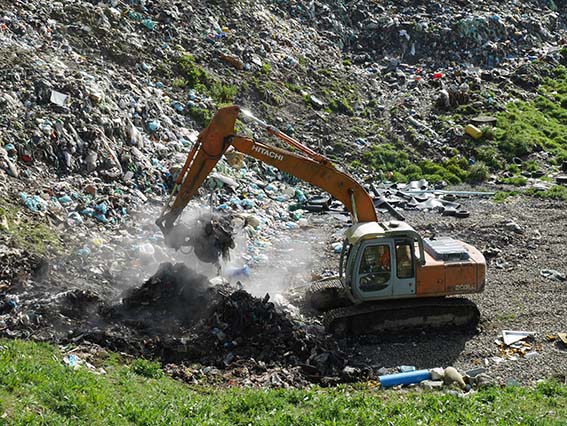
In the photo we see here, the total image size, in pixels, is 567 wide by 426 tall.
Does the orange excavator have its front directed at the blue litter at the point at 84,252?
yes

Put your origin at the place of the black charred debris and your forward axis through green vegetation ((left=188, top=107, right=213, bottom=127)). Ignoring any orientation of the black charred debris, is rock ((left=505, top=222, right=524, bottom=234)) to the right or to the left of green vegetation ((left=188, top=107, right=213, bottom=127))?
right

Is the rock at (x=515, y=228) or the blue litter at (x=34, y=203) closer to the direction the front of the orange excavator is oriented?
the blue litter

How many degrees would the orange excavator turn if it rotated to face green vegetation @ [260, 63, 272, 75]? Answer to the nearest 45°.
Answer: approximately 90° to its right

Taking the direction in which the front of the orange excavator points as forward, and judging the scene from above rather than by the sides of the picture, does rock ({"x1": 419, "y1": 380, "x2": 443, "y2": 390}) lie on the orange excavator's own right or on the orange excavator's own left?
on the orange excavator's own left

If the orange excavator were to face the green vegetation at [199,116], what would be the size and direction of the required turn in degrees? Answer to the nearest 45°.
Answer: approximately 45° to its right

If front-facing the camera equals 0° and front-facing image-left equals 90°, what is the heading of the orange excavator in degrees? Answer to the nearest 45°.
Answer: approximately 90°

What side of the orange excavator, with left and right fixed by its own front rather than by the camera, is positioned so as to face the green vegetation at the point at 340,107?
right

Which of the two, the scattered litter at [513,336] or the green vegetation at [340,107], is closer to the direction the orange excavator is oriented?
the green vegetation

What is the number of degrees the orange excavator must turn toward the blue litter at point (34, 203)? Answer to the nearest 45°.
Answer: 0° — it already faces it

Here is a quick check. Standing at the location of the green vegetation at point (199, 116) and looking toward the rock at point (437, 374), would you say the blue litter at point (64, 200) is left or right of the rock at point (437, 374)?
right

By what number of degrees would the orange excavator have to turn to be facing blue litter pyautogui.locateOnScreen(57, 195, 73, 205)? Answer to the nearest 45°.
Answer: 0° — it already faces it

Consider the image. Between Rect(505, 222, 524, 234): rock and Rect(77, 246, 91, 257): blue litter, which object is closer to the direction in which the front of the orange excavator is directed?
the blue litter

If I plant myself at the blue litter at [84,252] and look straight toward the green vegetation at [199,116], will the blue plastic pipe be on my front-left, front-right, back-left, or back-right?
back-right

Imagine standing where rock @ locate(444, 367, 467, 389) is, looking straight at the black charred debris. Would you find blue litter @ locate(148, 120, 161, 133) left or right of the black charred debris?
right

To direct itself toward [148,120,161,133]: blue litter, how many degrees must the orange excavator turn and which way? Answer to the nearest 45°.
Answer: approximately 45° to its right

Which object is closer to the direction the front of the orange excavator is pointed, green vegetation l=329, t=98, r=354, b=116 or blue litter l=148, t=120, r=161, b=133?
the blue litter
